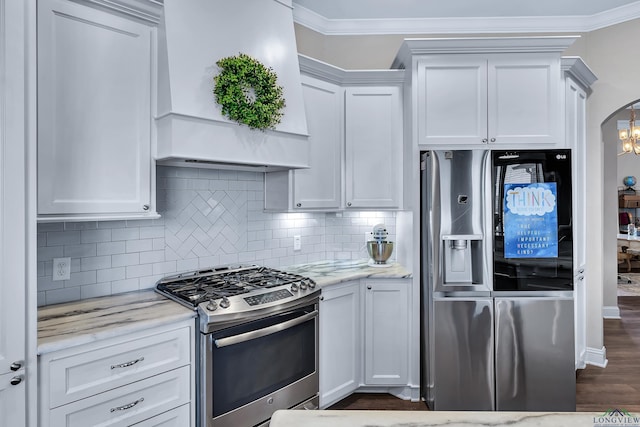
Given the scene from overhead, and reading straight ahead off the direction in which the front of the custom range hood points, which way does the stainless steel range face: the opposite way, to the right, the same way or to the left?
the same way

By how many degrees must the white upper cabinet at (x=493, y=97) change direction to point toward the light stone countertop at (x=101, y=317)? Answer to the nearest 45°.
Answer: approximately 45° to its right

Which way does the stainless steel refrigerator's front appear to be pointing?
toward the camera

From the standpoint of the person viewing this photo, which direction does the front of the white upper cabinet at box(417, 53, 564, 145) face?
facing the viewer

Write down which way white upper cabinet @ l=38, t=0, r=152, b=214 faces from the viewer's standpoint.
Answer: facing the viewer and to the right of the viewer

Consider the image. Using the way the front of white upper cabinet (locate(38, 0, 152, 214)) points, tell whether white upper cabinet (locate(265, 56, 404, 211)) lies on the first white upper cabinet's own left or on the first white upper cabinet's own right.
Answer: on the first white upper cabinet's own left

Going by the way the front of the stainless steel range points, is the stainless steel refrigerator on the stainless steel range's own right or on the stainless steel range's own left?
on the stainless steel range's own left

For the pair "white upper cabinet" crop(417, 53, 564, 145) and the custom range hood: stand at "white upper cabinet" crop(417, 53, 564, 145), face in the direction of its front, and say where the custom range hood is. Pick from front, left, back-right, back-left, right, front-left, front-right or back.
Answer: front-right

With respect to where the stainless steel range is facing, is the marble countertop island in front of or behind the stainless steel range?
in front

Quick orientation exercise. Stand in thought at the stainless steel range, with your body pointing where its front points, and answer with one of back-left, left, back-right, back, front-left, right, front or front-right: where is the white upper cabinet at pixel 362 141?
left

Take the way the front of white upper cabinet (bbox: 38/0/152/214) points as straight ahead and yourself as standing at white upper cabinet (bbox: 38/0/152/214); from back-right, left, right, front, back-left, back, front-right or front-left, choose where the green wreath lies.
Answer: front-left

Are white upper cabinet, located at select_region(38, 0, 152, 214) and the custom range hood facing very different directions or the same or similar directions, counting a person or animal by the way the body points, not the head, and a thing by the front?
same or similar directions

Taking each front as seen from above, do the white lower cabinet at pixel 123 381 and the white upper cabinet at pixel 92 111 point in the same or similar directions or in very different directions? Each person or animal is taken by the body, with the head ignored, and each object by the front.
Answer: same or similar directions
